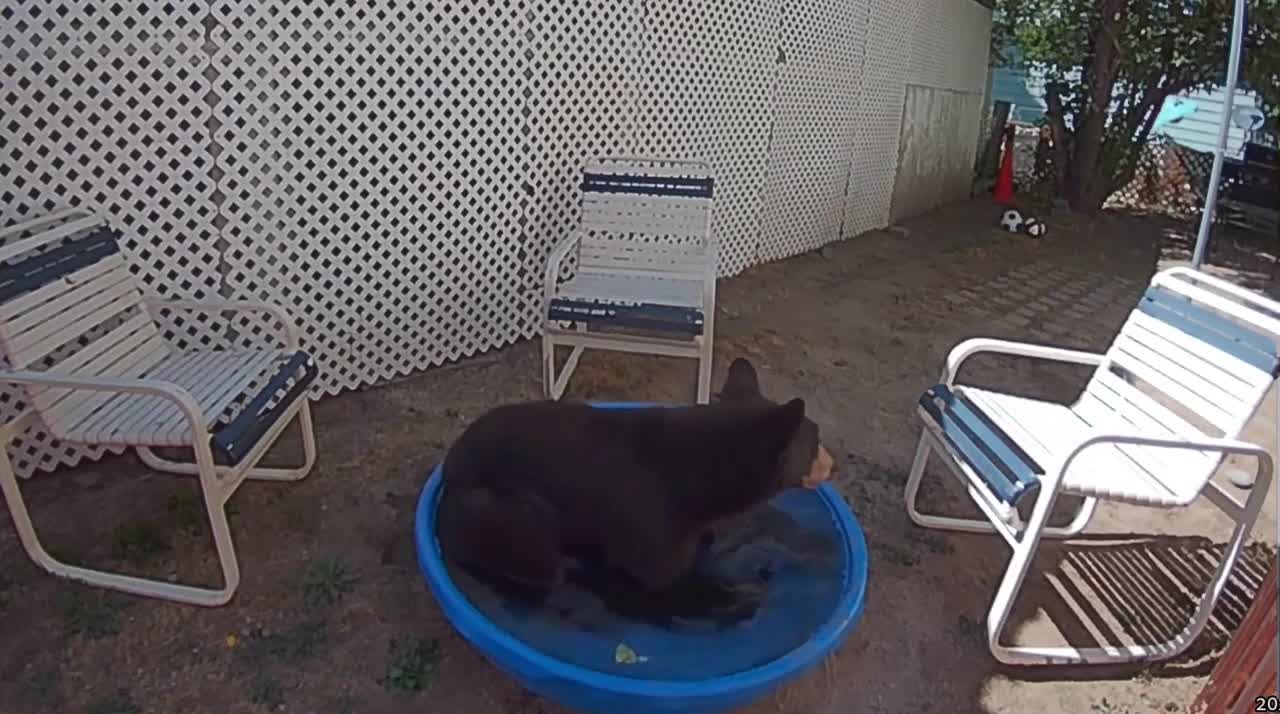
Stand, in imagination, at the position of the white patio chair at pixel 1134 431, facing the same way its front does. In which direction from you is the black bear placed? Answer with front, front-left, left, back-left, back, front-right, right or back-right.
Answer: front

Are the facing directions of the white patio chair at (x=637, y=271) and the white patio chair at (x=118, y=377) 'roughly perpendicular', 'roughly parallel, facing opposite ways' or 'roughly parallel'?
roughly perpendicular

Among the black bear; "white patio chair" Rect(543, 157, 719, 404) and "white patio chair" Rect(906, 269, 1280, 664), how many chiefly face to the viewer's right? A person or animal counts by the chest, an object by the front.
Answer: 1

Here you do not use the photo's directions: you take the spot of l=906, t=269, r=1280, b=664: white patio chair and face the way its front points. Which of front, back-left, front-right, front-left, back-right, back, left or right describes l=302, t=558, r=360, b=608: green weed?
front

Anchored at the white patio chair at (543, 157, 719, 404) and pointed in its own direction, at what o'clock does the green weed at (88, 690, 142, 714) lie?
The green weed is roughly at 1 o'clock from the white patio chair.

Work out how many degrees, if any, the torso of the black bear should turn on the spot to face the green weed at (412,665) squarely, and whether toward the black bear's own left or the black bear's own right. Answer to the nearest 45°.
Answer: approximately 180°

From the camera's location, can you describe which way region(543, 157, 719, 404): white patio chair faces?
facing the viewer

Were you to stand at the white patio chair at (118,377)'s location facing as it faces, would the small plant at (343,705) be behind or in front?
in front

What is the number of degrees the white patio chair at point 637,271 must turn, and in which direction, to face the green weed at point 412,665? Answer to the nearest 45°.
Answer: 0° — it already faces it

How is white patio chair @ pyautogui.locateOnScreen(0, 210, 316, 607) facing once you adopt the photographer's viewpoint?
facing the viewer and to the right of the viewer

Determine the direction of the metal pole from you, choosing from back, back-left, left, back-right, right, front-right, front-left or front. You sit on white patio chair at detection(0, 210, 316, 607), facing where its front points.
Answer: front-left

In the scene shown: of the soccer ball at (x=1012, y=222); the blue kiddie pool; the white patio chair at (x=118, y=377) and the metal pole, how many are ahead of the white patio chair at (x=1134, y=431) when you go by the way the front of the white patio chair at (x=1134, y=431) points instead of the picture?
2

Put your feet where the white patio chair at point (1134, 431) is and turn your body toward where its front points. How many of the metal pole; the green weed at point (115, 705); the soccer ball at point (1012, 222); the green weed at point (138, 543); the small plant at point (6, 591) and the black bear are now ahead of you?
4

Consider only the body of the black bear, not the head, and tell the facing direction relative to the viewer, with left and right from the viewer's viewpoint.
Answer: facing to the right of the viewer

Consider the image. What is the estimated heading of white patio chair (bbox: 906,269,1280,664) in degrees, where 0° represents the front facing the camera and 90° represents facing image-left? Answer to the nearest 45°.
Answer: approximately 45°

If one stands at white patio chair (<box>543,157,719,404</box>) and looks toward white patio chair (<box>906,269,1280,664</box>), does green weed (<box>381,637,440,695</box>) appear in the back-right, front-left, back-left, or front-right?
front-right

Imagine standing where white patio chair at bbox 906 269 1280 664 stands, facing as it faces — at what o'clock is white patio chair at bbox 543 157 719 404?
white patio chair at bbox 543 157 719 404 is roughly at 2 o'clock from white patio chair at bbox 906 269 1280 664.

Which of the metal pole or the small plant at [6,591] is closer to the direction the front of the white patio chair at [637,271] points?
the small plant

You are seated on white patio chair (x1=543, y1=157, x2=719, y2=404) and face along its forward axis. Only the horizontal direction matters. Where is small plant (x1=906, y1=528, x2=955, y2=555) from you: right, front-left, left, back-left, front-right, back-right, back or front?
front-left

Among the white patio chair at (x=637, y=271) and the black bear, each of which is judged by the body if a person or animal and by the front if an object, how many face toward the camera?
1
